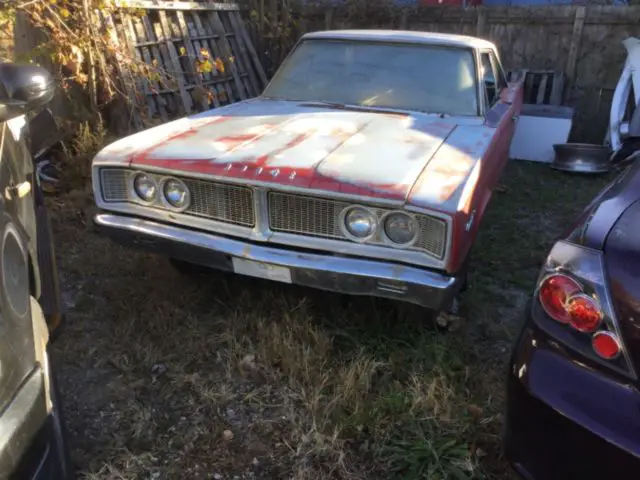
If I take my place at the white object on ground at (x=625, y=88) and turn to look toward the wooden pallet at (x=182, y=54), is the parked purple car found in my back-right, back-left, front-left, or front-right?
front-left

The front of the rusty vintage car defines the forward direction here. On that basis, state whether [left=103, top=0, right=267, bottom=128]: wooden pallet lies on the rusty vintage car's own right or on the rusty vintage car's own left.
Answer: on the rusty vintage car's own right

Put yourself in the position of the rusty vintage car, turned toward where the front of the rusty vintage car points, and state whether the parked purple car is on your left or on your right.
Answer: on your left

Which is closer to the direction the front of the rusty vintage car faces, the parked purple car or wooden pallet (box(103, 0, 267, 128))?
the parked purple car

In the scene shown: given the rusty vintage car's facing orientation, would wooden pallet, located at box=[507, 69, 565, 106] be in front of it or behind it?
behind

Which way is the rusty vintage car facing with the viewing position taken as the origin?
facing the viewer and to the left of the viewer

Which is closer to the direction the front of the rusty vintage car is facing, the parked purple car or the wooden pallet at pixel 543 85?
the parked purple car

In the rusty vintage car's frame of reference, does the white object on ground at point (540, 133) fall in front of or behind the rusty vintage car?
behind

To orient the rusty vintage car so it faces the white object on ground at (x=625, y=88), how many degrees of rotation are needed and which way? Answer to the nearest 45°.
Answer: approximately 180°
